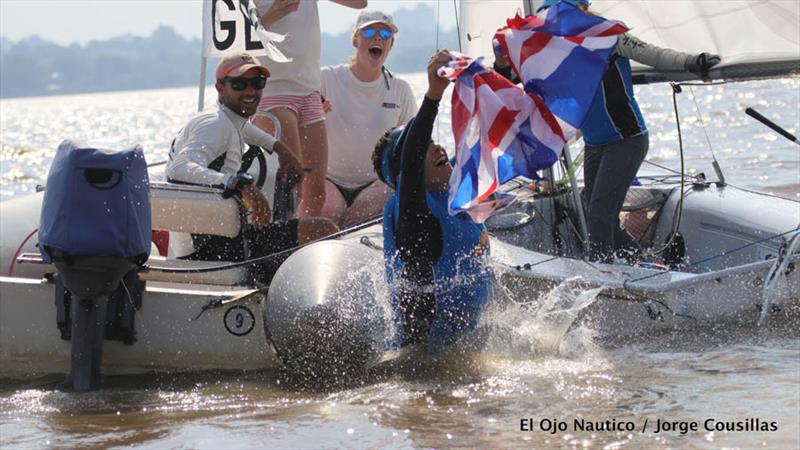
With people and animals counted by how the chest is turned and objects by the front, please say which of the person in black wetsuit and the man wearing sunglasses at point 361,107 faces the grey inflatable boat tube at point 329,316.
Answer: the man wearing sunglasses

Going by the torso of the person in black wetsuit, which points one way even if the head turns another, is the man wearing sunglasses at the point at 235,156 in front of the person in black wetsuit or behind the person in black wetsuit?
behind

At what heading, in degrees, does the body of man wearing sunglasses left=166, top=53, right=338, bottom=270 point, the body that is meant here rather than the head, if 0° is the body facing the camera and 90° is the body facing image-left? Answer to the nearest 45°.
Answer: approximately 315°

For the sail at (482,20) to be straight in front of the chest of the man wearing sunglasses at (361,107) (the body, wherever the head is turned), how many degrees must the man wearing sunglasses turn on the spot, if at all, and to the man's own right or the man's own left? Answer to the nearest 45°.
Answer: approximately 135° to the man's own left

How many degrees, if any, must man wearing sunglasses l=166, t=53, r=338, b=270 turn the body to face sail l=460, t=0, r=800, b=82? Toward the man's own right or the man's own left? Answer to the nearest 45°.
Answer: approximately 45° to the man's own left

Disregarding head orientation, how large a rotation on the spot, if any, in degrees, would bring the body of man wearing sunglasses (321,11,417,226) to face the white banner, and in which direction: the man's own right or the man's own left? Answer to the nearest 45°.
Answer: approximately 90° to the man's own right

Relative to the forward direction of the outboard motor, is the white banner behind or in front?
in front

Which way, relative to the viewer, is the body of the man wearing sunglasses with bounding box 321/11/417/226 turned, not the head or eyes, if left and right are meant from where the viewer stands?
facing the viewer
